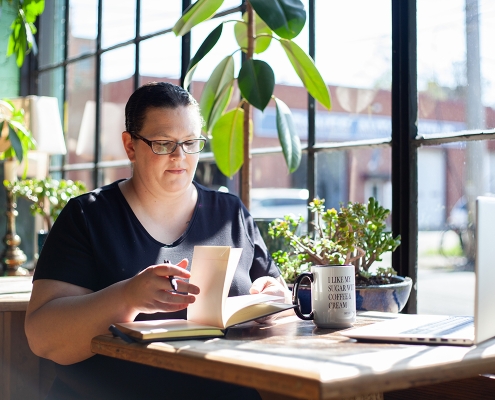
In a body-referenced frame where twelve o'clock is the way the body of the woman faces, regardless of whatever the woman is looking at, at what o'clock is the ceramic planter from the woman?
The ceramic planter is roughly at 10 o'clock from the woman.

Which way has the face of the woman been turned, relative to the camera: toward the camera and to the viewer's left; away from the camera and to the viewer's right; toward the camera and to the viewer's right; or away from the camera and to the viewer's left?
toward the camera and to the viewer's right

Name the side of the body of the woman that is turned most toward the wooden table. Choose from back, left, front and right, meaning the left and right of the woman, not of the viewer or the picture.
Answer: front

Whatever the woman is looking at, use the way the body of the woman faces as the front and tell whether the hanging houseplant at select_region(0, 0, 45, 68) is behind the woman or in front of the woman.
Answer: behind

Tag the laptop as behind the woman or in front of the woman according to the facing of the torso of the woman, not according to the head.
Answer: in front

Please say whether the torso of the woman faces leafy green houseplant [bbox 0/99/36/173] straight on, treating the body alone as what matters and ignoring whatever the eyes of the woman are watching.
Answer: no

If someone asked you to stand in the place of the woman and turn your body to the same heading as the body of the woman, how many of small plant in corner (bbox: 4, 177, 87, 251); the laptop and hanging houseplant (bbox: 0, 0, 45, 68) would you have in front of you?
1

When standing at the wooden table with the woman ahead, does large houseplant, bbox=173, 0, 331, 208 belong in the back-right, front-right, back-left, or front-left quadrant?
front-right

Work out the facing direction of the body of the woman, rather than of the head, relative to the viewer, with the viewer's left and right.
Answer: facing the viewer and to the right of the viewer

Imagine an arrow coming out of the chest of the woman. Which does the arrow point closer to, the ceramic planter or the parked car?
the ceramic planter

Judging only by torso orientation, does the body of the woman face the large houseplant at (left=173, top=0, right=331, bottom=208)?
no

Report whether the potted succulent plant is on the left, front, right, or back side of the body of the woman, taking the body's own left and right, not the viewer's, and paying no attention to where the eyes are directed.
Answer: left
